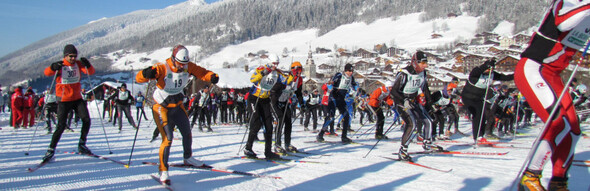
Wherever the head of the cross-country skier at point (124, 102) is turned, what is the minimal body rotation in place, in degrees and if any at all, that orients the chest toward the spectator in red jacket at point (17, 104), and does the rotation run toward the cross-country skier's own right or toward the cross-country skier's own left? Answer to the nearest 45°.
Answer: approximately 135° to the cross-country skier's own right

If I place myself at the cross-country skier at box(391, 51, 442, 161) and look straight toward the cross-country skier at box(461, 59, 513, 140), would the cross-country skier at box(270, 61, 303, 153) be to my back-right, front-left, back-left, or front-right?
back-left

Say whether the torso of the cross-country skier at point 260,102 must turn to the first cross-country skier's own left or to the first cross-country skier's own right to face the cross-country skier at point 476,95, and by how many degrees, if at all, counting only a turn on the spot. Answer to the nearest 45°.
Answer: approximately 45° to the first cross-country skier's own left

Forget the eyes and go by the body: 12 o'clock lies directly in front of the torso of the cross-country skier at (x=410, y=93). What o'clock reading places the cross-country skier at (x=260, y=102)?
the cross-country skier at (x=260, y=102) is roughly at 4 o'clock from the cross-country skier at (x=410, y=93).

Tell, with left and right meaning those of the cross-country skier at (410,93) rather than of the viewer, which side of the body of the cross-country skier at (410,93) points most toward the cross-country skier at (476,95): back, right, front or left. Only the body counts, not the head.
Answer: left
